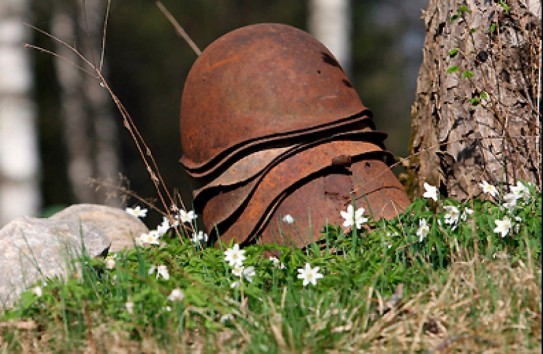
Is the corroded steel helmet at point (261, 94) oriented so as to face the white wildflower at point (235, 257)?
no

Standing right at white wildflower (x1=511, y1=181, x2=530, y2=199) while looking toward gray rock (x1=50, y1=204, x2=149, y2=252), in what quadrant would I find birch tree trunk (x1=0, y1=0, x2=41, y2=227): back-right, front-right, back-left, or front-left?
front-right

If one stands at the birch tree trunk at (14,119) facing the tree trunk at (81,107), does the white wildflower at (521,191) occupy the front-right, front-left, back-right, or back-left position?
back-right

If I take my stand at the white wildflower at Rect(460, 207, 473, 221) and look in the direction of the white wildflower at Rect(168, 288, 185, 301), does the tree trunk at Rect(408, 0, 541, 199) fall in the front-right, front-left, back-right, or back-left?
back-right

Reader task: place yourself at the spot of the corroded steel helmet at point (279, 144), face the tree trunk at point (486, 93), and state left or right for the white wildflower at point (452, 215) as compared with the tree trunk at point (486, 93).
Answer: right
